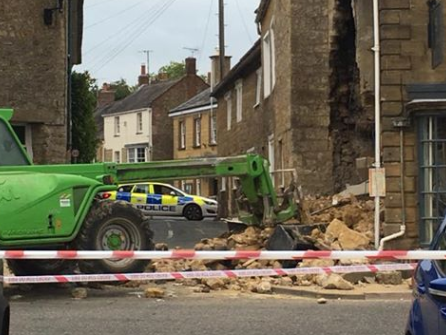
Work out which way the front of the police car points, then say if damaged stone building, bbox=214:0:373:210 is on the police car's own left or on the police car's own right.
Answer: on the police car's own right

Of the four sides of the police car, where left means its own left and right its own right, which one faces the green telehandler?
right

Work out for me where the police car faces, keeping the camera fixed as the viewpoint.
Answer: facing to the right of the viewer

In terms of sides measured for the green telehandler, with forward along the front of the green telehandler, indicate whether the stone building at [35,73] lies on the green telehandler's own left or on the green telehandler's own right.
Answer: on the green telehandler's own left

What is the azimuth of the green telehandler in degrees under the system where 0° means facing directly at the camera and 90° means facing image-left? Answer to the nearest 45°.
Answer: approximately 270°

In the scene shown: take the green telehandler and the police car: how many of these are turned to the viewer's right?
2

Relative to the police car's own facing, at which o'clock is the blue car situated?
The blue car is roughly at 3 o'clock from the police car.
